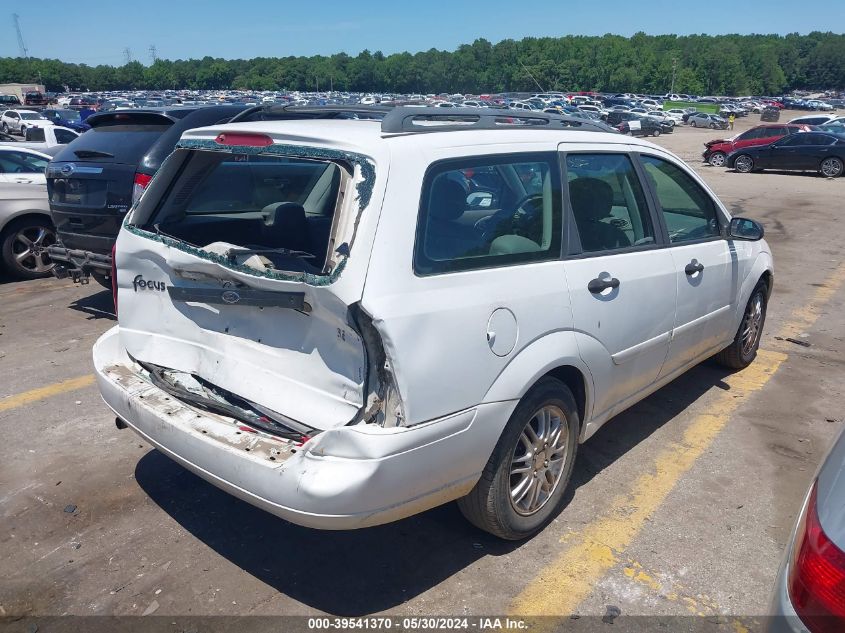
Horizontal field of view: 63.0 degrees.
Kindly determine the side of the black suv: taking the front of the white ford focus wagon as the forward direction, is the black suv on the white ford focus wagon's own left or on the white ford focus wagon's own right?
on the white ford focus wagon's own left

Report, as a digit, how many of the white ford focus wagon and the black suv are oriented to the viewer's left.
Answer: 0

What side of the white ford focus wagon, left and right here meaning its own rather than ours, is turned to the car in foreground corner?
right

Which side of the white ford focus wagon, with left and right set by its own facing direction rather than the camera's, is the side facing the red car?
front

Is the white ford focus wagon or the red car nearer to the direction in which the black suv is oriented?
the red car

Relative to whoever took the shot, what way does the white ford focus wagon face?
facing away from the viewer and to the right of the viewer

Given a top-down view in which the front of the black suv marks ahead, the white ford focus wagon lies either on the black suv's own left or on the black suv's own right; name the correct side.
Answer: on the black suv's own right

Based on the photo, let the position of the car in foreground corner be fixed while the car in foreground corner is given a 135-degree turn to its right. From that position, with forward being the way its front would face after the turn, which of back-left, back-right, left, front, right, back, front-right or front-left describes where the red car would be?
back

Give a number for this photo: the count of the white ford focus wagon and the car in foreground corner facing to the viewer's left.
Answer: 0

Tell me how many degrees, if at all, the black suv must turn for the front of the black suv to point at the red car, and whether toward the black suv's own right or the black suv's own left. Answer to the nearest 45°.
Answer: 0° — it already faces it

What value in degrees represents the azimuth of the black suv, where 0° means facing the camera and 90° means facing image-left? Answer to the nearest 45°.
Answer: approximately 225°

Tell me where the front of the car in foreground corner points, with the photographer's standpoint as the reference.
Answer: facing away from the viewer and to the right of the viewer

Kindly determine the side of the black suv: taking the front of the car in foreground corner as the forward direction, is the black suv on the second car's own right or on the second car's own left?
on the second car's own left
